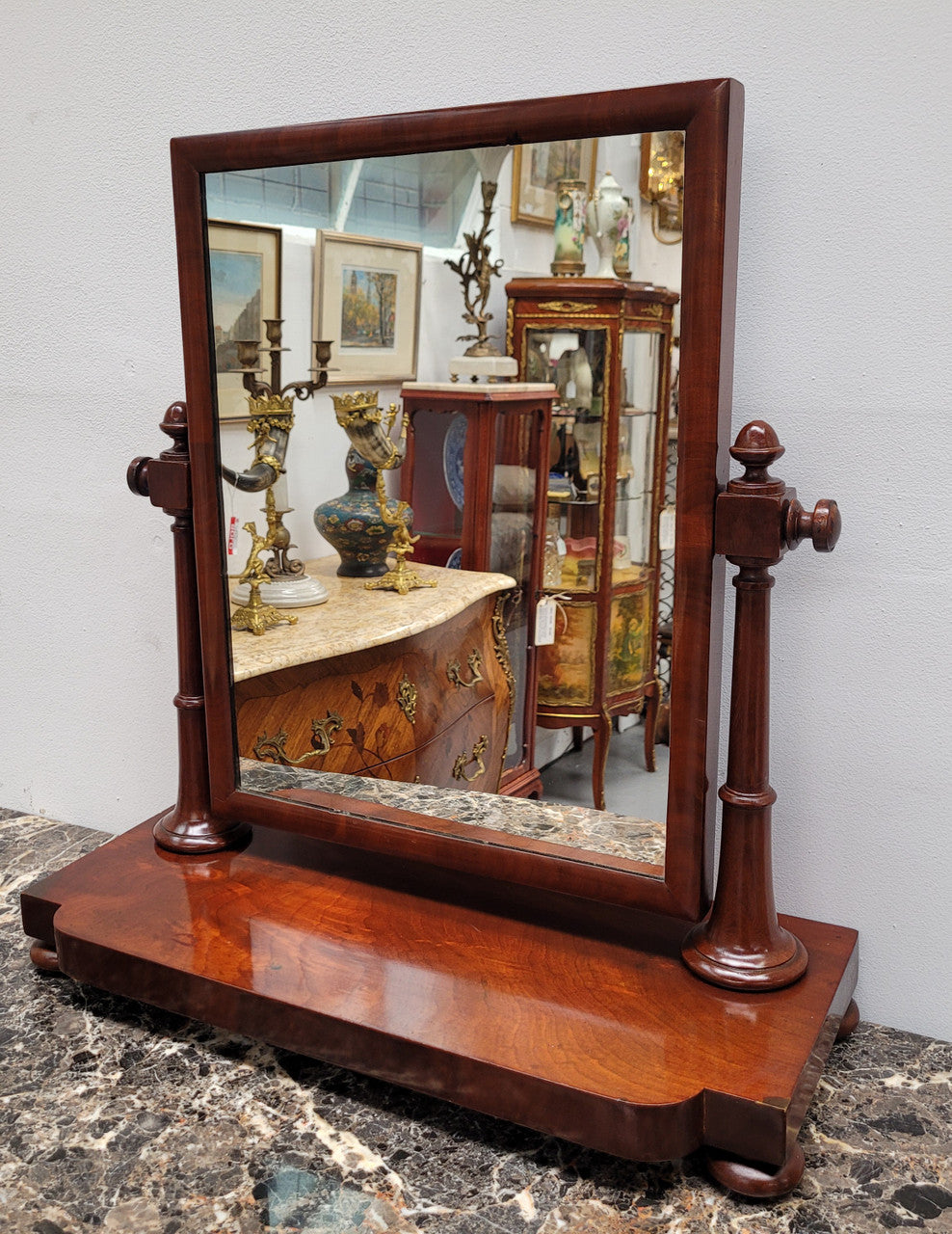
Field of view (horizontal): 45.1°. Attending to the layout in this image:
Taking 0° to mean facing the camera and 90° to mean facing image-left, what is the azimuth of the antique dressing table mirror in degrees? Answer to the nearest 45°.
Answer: approximately 45°
